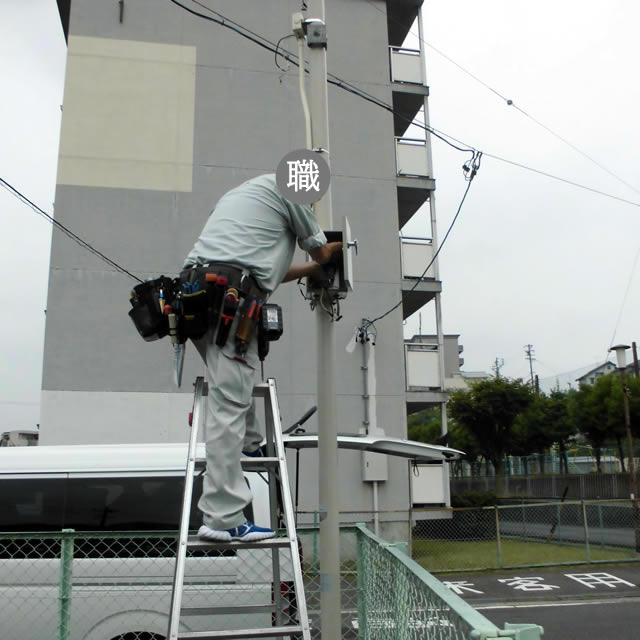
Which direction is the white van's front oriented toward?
to the viewer's left

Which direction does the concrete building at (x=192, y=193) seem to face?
to the viewer's right

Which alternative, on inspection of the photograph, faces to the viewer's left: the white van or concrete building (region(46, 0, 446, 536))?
the white van

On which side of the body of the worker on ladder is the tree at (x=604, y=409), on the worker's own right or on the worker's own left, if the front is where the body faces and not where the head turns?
on the worker's own left

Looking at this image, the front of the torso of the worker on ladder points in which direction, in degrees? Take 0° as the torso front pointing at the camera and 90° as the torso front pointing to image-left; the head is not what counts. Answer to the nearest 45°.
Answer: approximately 270°

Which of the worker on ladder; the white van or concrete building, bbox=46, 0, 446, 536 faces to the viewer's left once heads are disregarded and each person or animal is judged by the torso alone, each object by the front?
the white van

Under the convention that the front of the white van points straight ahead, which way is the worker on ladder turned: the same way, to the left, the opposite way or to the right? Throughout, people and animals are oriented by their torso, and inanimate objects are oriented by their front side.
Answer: the opposite way

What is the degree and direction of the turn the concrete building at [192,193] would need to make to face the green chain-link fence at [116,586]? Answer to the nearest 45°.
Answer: approximately 90° to its right

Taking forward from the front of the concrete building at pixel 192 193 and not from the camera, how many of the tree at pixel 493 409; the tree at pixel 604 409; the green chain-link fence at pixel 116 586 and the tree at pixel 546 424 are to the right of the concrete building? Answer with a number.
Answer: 1

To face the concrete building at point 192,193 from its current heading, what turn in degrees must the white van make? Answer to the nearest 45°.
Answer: approximately 90° to its right

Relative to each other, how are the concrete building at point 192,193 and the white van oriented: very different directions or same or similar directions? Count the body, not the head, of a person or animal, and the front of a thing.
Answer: very different directions
